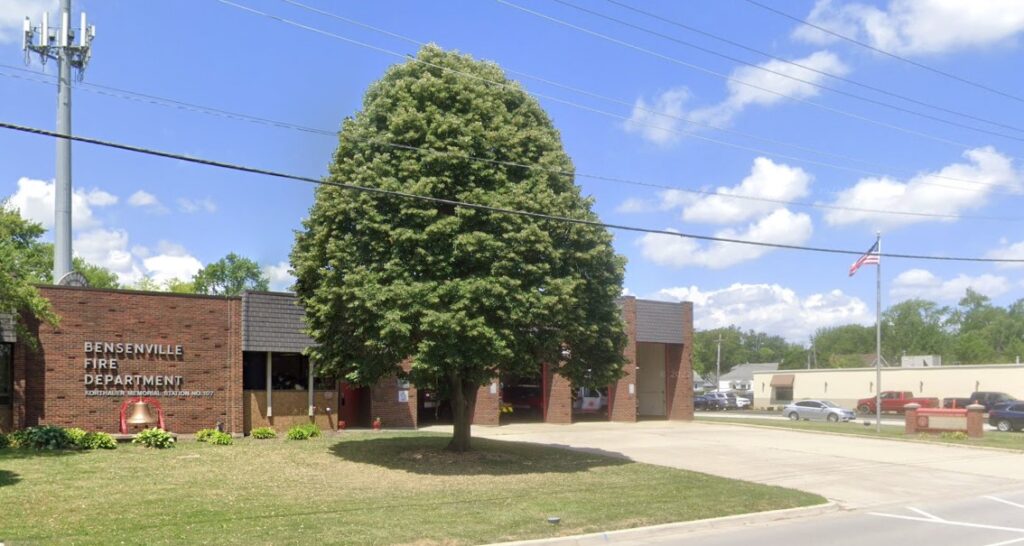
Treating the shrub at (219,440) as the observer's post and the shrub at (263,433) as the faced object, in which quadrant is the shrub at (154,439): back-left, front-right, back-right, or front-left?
back-left

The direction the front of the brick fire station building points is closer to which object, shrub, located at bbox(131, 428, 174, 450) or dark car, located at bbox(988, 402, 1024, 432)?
the shrub

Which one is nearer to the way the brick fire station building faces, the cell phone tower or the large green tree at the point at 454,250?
the large green tree

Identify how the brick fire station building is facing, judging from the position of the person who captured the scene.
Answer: facing the viewer

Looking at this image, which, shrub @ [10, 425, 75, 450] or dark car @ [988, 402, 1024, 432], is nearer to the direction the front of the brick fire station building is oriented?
the shrub

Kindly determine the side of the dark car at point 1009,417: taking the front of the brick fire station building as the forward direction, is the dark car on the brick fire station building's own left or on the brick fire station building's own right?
on the brick fire station building's own left

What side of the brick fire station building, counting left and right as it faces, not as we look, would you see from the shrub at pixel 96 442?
front

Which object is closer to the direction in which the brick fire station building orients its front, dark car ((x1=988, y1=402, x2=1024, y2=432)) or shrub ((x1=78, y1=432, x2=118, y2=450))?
the shrub

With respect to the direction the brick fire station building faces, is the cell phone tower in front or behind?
behind

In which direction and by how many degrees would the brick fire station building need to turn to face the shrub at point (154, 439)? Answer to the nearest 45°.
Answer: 0° — it already faces it

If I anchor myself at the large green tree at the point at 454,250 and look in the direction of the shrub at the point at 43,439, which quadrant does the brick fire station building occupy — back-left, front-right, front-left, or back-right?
front-right
